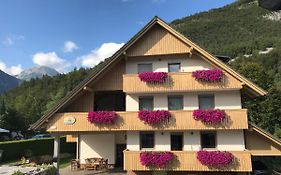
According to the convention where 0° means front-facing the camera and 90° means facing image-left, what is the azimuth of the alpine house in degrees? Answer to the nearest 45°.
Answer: approximately 0°

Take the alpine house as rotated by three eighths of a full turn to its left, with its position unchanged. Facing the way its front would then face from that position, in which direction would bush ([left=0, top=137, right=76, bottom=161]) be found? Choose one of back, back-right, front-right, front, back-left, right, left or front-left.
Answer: left
